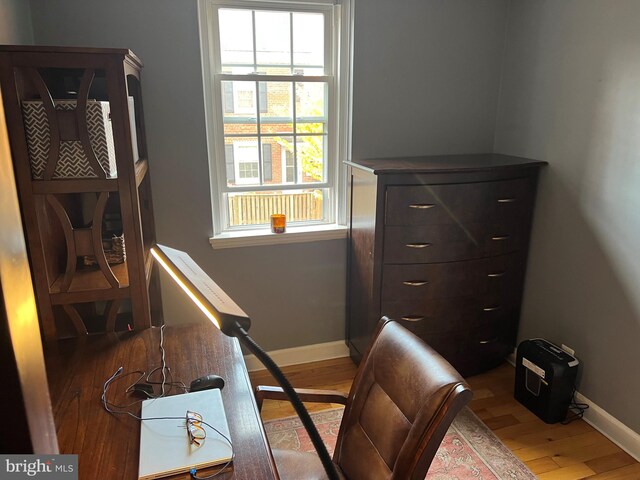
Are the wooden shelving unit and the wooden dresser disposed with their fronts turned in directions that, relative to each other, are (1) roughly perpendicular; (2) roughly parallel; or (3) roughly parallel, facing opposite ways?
roughly perpendicular

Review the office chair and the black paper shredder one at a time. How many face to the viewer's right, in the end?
0

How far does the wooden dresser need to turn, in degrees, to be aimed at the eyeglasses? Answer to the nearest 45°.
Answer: approximately 45° to its right

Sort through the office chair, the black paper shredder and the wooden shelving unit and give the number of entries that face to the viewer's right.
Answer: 1

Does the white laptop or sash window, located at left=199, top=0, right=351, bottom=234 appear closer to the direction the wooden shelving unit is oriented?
the sash window

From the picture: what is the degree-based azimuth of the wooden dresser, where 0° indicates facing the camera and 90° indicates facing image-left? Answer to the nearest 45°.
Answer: approximately 315°

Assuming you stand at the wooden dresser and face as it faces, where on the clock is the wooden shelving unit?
The wooden shelving unit is roughly at 3 o'clock from the wooden dresser.

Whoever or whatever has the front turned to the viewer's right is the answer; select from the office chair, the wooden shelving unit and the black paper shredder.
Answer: the wooden shelving unit

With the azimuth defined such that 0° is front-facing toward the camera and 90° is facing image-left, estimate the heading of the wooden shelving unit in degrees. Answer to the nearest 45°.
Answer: approximately 270°

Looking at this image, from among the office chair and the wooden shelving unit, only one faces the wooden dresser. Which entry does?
the wooden shelving unit

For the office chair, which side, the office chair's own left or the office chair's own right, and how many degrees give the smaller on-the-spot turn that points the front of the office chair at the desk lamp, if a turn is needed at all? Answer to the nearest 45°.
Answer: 0° — it already faces it
